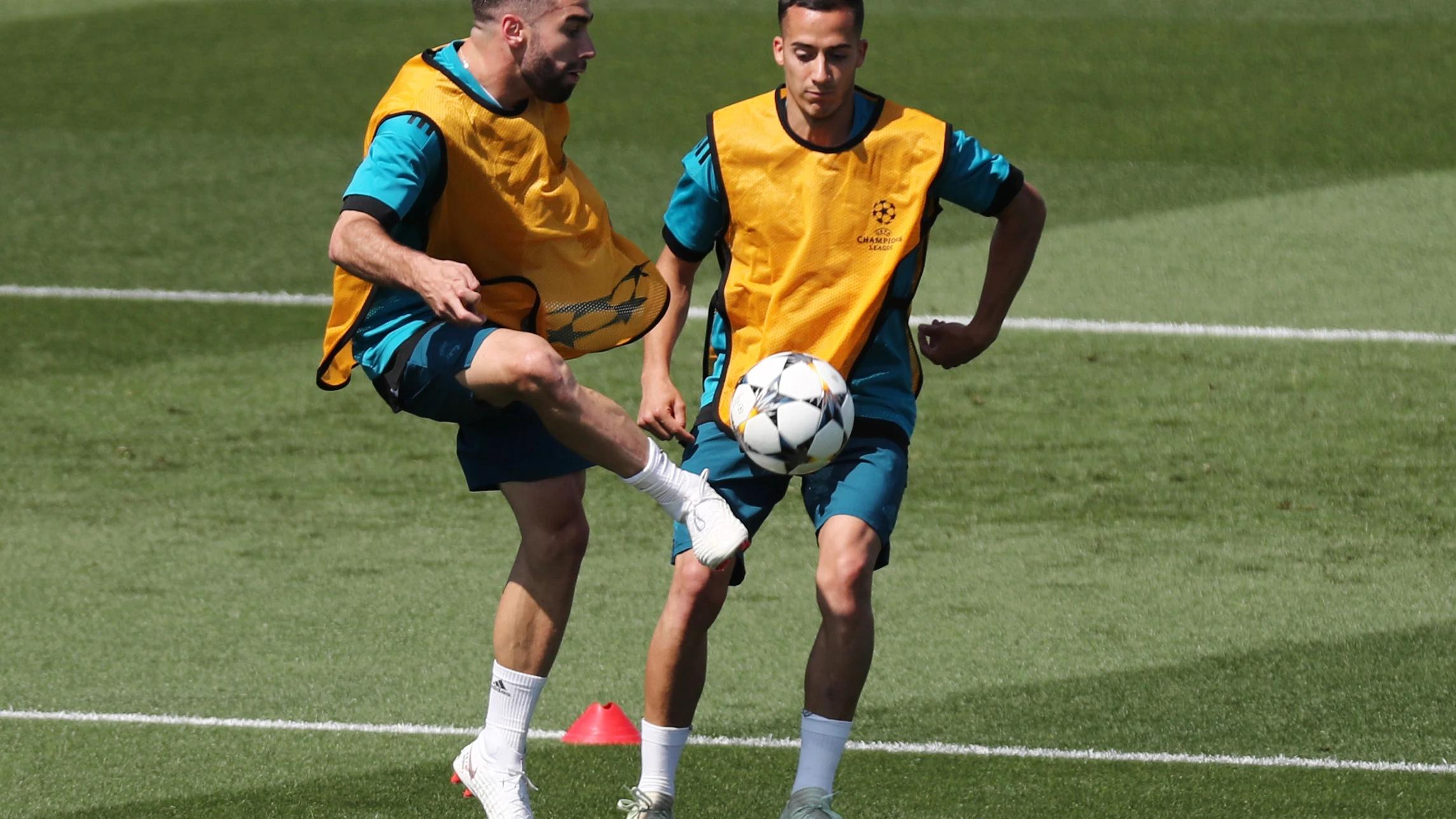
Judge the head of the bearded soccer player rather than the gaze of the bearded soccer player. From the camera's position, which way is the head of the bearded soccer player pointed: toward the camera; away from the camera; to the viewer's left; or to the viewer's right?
to the viewer's right

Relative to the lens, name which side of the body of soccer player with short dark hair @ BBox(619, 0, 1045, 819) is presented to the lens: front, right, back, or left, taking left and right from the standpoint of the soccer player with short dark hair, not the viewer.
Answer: front

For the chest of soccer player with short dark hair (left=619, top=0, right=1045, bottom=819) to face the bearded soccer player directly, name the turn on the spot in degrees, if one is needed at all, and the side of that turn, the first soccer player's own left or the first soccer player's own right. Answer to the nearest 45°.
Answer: approximately 90° to the first soccer player's own right

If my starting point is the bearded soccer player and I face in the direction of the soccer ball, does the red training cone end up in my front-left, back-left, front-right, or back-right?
front-left

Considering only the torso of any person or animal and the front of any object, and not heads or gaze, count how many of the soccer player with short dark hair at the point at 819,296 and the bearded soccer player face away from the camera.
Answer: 0

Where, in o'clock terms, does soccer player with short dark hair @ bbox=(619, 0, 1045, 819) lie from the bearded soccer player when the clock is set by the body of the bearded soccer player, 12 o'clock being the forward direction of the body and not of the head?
The soccer player with short dark hair is roughly at 10 o'clock from the bearded soccer player.

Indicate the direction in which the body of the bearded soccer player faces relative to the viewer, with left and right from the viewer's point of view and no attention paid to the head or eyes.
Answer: facing the viewer and to the right of the viewer
